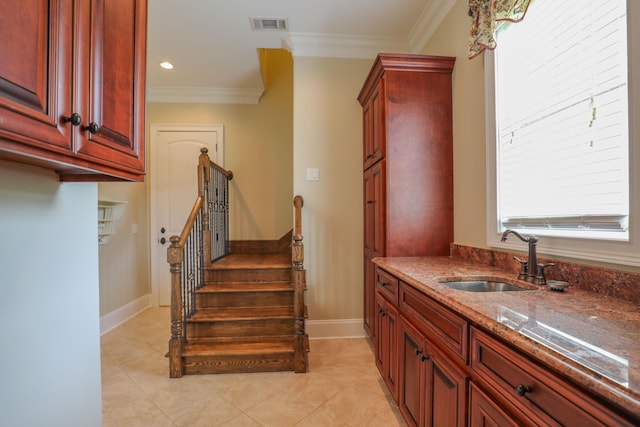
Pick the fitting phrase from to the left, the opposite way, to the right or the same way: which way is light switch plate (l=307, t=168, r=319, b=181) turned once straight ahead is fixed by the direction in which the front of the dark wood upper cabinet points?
to the right

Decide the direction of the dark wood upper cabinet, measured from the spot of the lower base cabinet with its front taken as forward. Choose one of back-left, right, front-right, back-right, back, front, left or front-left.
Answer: front

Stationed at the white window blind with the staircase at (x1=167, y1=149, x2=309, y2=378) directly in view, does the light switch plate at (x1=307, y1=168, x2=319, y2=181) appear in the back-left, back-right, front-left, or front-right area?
front-right

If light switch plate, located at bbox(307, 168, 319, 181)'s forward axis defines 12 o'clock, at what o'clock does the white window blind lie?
The white window blind is roughly at 11 o'clock from the light switch plate.

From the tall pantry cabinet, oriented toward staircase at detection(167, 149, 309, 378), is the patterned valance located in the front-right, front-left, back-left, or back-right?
back-left

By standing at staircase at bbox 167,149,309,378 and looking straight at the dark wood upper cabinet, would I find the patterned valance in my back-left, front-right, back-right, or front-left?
front-left

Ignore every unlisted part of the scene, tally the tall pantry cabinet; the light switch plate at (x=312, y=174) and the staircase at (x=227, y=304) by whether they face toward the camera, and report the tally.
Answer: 2

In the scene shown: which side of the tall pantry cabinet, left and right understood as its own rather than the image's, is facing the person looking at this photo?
left

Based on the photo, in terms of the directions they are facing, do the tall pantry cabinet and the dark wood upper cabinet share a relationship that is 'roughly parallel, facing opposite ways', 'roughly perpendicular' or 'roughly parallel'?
roughly parallel, facing opposite ways

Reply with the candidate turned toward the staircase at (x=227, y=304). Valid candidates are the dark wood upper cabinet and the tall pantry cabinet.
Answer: the tall pantry cabinet

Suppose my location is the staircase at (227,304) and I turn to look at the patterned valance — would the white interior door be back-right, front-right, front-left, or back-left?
back-left

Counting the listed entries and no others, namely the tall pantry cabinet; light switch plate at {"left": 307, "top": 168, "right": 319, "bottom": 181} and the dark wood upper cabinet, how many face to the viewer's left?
1

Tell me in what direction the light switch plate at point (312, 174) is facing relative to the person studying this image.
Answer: facing the viewer
